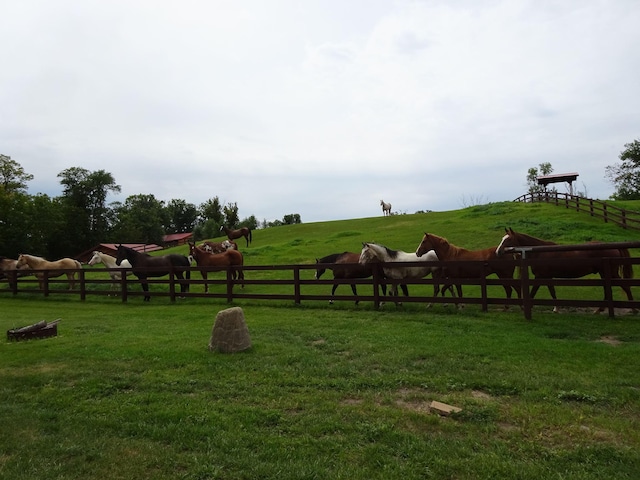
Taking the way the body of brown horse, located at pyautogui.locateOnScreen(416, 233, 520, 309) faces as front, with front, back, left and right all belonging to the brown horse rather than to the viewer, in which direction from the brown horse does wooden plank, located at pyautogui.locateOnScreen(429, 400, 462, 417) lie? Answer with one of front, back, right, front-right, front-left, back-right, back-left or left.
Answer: left

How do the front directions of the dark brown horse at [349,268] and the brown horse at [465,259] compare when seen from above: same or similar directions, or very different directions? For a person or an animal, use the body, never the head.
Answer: same or similar directions

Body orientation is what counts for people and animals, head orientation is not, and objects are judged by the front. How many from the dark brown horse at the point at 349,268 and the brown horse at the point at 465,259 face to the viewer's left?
2

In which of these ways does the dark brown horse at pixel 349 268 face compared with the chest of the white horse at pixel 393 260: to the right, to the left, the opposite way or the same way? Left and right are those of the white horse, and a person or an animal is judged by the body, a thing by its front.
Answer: the same way

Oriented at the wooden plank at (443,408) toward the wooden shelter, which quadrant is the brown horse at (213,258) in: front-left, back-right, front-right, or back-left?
front-left

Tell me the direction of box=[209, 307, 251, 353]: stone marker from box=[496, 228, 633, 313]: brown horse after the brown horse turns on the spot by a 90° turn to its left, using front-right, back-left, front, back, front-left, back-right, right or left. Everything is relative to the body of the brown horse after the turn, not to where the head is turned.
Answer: front-right

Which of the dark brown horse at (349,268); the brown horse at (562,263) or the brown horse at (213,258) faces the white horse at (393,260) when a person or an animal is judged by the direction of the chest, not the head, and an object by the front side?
the brown horse at (562,263)

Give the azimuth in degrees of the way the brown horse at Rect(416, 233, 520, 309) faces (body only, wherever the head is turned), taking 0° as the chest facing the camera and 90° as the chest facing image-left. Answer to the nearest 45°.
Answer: approximately 90°

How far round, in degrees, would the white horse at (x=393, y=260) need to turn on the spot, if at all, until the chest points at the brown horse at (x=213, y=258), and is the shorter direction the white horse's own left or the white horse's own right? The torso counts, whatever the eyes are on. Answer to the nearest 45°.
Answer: approximately 45° to the white horse's own right

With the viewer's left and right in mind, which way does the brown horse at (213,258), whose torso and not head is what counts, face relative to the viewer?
facing to the left of the viewer

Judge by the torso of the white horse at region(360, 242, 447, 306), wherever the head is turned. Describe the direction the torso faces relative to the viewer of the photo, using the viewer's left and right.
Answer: facing to the left of the viewer

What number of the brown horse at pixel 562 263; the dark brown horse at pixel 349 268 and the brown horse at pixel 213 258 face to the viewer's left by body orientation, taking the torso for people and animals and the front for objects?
3

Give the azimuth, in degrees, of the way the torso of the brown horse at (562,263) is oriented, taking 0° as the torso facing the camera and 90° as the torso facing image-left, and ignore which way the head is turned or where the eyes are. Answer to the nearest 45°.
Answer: approximately 90°

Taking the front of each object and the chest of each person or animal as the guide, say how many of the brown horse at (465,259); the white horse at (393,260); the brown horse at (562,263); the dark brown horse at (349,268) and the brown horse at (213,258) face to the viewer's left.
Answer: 5

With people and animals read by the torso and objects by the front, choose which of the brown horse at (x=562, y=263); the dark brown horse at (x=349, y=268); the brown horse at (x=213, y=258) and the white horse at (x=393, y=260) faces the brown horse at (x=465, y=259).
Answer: the brown horse at (x=562, y=263)

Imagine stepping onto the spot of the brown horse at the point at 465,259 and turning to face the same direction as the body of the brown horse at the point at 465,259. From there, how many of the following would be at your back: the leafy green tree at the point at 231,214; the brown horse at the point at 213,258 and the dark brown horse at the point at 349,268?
0

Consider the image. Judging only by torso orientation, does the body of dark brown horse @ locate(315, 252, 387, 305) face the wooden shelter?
no
